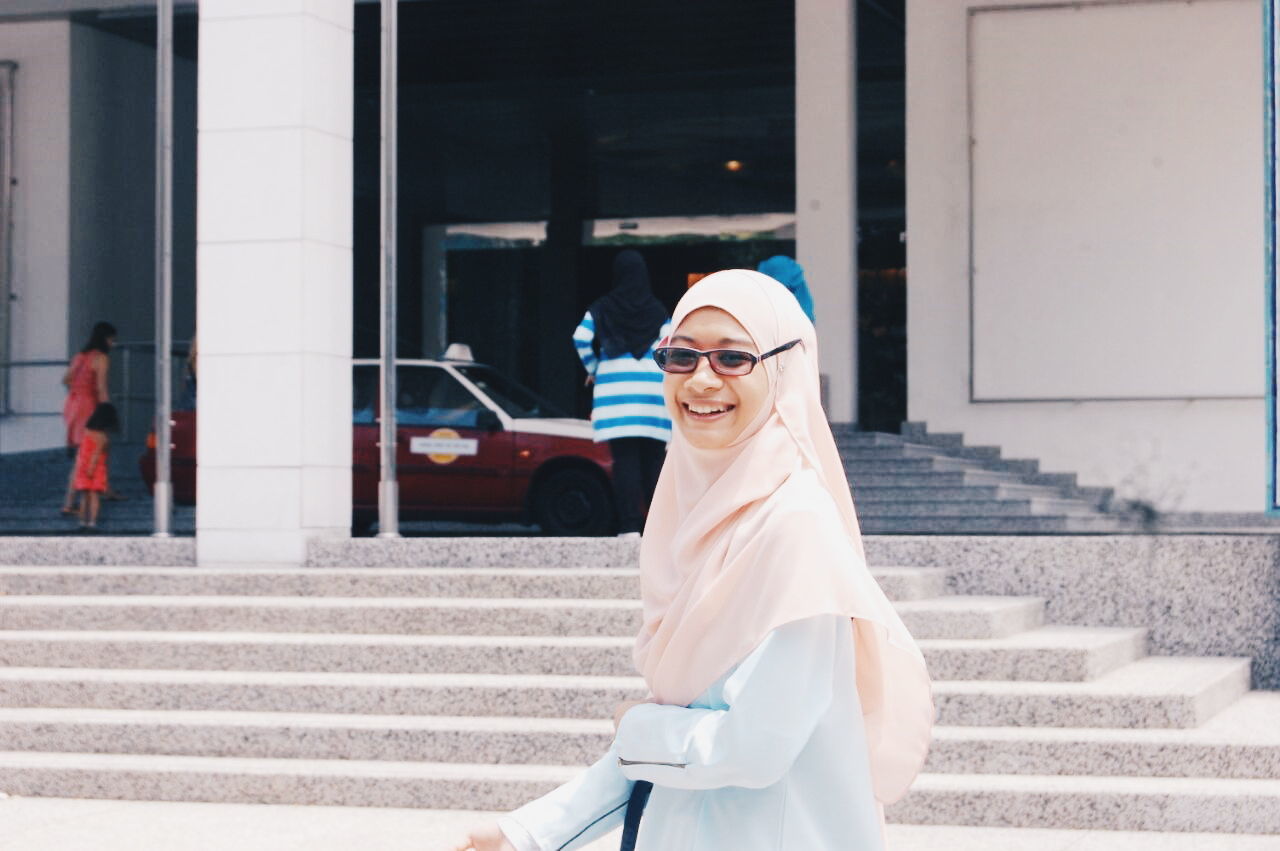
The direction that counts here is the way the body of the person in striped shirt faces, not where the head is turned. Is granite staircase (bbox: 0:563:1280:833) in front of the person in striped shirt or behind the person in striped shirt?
behind

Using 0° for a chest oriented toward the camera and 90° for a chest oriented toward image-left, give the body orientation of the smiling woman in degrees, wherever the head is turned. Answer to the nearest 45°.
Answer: approximately 45°

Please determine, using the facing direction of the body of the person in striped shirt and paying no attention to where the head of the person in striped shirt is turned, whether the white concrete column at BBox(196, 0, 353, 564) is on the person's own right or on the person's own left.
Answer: on the person's own left

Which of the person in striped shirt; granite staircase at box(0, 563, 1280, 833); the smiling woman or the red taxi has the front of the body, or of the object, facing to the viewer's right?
the red taxi

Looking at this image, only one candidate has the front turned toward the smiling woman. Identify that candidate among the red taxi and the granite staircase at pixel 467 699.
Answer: the granite staircase

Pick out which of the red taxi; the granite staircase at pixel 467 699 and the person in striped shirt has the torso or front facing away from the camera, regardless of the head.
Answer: the person in striped shirt

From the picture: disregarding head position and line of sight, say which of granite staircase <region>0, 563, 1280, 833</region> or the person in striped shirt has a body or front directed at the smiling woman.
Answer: the granite staircase

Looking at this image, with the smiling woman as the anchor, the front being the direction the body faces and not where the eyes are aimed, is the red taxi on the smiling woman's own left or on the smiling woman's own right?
on the smiling woman's own right

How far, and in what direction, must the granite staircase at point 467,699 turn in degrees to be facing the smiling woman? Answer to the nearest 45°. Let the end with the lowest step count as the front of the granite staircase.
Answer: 0° — it already faces them

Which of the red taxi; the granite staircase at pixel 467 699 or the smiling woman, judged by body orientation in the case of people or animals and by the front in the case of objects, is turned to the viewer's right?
the red taxi

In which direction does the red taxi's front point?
to the viewer's right

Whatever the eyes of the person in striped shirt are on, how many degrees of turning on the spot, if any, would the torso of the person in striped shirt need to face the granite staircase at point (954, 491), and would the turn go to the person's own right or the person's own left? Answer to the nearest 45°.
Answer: approximately 45° to the person's own right

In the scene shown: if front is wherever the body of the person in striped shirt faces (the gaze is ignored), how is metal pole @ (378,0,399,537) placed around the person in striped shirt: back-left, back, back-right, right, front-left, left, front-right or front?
front-left

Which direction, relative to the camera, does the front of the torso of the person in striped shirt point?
away from the camera
